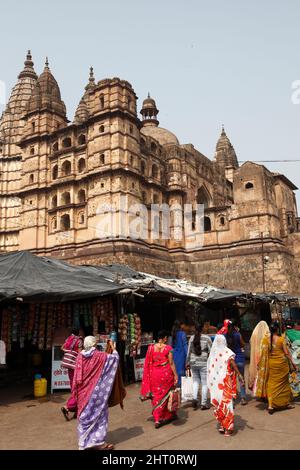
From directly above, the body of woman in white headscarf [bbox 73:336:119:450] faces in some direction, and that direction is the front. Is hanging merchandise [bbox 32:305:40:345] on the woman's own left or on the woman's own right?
on the woman's own left

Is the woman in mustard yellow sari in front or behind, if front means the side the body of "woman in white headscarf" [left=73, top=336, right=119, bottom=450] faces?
in front

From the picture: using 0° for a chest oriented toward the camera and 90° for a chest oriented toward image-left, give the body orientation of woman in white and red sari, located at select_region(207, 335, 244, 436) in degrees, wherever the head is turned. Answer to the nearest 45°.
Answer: approximately 225°

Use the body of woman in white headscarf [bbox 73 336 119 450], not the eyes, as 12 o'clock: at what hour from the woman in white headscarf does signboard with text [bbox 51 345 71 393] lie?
The signboard with text is roughly at 10 o'clock from the woman in white headscarf.

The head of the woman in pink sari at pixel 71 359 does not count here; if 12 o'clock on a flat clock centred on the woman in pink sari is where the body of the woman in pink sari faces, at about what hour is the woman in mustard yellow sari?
The woman in mustard yellow sari is roughly at 2 o'clock from the woman in pink sari.

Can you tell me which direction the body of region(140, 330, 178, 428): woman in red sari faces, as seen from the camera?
away from the camera

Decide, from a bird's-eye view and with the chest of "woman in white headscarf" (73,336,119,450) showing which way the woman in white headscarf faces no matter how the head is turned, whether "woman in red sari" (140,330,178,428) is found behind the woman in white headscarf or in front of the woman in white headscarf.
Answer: in front

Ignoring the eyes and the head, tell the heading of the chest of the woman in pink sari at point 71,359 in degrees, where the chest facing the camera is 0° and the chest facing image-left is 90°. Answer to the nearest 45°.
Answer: approximately 225°

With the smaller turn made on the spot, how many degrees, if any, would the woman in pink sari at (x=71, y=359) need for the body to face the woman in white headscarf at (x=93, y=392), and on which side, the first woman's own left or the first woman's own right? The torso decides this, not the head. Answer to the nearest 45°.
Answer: approximately 135° to the first woman's own right

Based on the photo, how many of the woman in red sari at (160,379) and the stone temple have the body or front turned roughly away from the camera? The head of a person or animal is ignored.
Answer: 1

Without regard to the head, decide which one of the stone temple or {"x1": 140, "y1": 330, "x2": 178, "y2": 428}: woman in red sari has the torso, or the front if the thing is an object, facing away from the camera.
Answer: the woman in red sari

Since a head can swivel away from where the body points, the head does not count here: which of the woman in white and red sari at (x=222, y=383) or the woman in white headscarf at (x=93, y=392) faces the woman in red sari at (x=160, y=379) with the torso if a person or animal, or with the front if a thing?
the woman in white headscarf

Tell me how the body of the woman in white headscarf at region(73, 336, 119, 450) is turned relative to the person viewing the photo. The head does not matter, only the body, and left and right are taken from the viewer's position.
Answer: facing away from the viewer and to the right of the viewer

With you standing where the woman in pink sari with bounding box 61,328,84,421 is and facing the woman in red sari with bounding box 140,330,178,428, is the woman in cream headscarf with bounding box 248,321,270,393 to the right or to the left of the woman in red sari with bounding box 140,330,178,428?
left
